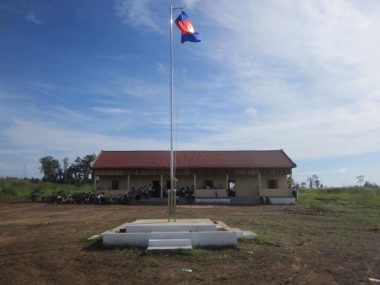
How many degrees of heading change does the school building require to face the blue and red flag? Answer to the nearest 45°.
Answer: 0° — it already faces it

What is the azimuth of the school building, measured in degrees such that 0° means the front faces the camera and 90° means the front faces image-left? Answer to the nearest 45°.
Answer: approximately 0°
